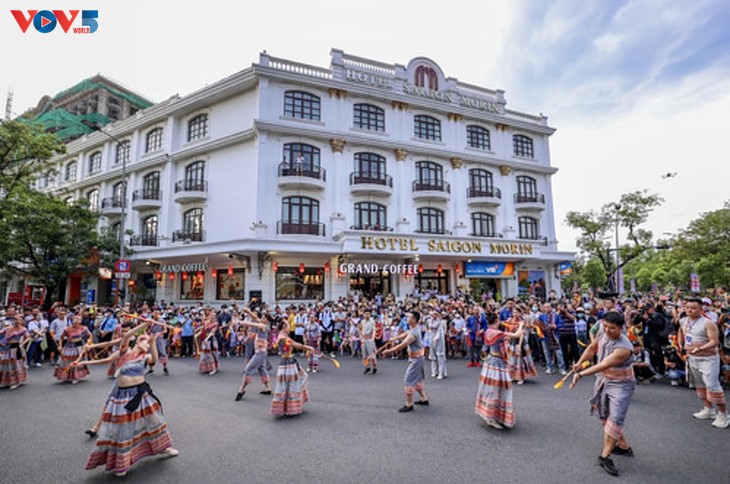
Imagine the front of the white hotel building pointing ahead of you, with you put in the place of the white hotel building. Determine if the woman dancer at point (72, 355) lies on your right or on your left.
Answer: on your right

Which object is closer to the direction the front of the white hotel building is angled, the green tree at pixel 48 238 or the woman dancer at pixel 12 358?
the woman dancer

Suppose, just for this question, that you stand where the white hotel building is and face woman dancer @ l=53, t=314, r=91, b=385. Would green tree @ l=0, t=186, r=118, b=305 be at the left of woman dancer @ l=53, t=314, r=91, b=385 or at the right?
right

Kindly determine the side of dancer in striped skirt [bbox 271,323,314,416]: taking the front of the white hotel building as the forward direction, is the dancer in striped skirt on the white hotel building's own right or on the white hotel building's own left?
on the white hotel building's own right

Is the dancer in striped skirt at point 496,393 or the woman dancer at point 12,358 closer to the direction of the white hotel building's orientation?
the dancer in striped skirt

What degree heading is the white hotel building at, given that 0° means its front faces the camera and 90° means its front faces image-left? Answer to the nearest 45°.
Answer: approximately 315°

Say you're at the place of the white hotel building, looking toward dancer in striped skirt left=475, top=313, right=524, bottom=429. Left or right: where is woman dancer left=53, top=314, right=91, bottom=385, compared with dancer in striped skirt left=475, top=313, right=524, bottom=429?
right

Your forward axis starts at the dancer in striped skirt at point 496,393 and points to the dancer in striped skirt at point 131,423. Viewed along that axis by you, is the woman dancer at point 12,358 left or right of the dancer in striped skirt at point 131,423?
right

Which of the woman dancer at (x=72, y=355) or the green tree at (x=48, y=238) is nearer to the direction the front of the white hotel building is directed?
the woman dancer

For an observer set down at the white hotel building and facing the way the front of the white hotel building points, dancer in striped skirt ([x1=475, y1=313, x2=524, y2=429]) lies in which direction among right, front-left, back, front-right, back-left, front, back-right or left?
front-right

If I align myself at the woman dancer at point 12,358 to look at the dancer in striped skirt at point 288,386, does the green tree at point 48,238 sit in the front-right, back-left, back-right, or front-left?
back-left

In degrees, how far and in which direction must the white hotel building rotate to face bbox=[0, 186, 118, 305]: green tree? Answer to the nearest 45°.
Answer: approximately 135° to its right
